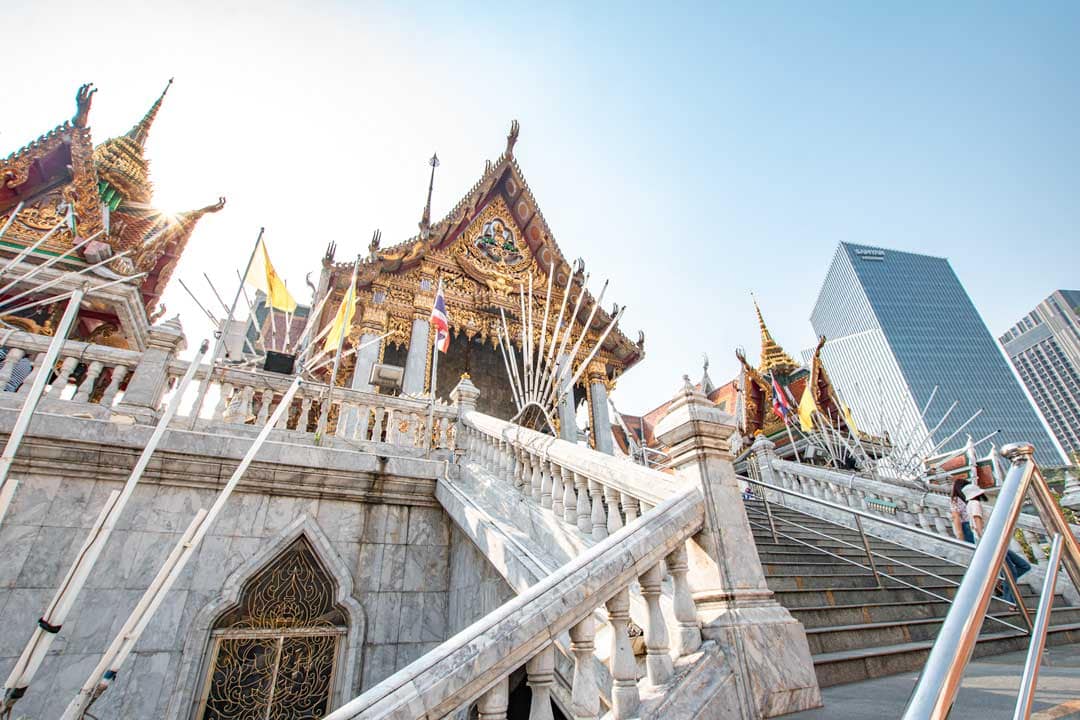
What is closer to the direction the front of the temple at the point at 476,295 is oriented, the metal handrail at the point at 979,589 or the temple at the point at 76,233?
the metal handrail

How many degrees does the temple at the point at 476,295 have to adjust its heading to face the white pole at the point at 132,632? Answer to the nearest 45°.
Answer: approximately 45° to its right

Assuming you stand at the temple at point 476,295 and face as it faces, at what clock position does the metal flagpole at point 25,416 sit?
The metal flagpole is roughly at 2 o'clock from the temple.

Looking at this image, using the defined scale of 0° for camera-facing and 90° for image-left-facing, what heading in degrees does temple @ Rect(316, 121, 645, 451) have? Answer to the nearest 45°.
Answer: approximately 315°

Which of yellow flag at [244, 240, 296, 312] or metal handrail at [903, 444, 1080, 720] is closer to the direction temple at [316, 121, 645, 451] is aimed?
the metal handrail

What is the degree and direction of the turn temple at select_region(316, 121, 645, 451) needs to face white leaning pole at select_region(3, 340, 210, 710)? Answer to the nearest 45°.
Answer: approximately 45° to its right

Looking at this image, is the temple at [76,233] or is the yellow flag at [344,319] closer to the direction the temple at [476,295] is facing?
the yellow flag

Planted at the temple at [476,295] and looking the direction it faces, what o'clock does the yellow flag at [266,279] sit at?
The yellow flag is roughly at 3 o'clock from the temple.

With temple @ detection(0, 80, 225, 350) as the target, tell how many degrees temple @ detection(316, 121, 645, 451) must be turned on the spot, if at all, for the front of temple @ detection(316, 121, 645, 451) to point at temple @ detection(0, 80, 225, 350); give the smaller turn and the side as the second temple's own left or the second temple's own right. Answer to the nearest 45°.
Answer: approximately 135° to the second temple's own right

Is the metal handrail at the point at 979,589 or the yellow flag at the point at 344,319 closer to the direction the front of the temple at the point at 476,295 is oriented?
the metal handrail
